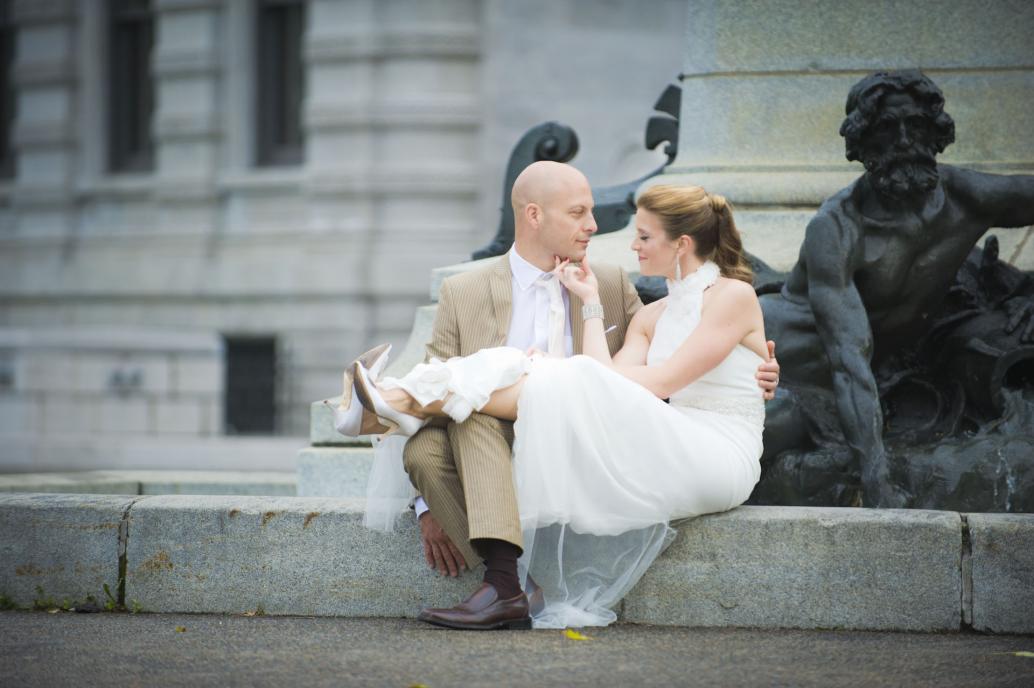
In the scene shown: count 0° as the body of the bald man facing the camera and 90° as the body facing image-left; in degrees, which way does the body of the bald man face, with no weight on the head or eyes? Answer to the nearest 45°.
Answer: approximately 0°

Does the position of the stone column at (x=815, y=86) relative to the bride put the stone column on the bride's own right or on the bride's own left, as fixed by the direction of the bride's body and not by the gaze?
on the bride's own right

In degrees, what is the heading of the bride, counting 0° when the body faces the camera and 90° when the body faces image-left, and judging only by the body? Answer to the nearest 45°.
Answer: approximately 90°

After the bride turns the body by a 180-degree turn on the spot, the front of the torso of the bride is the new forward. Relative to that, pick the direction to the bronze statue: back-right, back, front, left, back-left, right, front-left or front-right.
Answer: front-left

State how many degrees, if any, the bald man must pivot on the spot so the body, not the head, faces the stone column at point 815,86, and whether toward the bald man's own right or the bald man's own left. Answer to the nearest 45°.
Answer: approximately 135° to the bald man's own left

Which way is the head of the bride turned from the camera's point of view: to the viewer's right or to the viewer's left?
to the viewer's left

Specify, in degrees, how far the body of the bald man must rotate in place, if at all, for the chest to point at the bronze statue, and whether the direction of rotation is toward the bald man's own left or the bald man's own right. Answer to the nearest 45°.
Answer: approximately 135° to the bald man's own left
